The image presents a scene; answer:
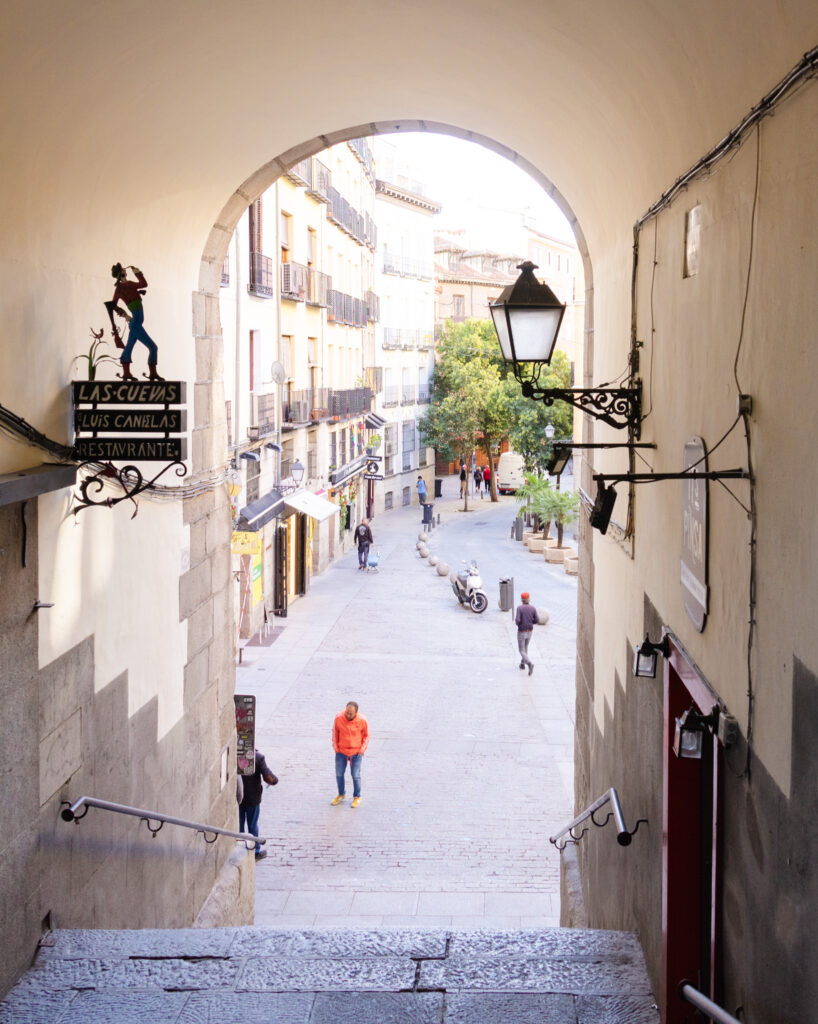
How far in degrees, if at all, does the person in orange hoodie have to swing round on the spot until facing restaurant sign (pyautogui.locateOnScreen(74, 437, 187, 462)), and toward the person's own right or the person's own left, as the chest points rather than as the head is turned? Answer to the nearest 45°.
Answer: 0° — they already face it

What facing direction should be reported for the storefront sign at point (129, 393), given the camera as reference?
facing the viewer

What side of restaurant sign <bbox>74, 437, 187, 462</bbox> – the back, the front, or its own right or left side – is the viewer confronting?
front

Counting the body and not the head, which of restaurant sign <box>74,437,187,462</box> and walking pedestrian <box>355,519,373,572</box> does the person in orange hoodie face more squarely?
the restaurant sign

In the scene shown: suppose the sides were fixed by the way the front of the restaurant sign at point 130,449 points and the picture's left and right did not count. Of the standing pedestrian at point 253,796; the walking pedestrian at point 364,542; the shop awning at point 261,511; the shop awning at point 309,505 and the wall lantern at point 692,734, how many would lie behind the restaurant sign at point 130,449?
4

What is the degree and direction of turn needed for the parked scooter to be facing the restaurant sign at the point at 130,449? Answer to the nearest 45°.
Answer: approximately 45° to its right

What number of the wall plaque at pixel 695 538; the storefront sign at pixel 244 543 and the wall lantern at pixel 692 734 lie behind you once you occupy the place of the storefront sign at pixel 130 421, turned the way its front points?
1

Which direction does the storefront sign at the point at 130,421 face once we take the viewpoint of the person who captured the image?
facing the viewer

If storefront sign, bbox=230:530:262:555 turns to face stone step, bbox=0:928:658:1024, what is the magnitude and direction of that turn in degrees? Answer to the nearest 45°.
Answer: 0° — it already faces it

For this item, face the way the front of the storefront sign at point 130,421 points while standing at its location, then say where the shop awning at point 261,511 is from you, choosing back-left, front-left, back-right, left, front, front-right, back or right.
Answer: back
